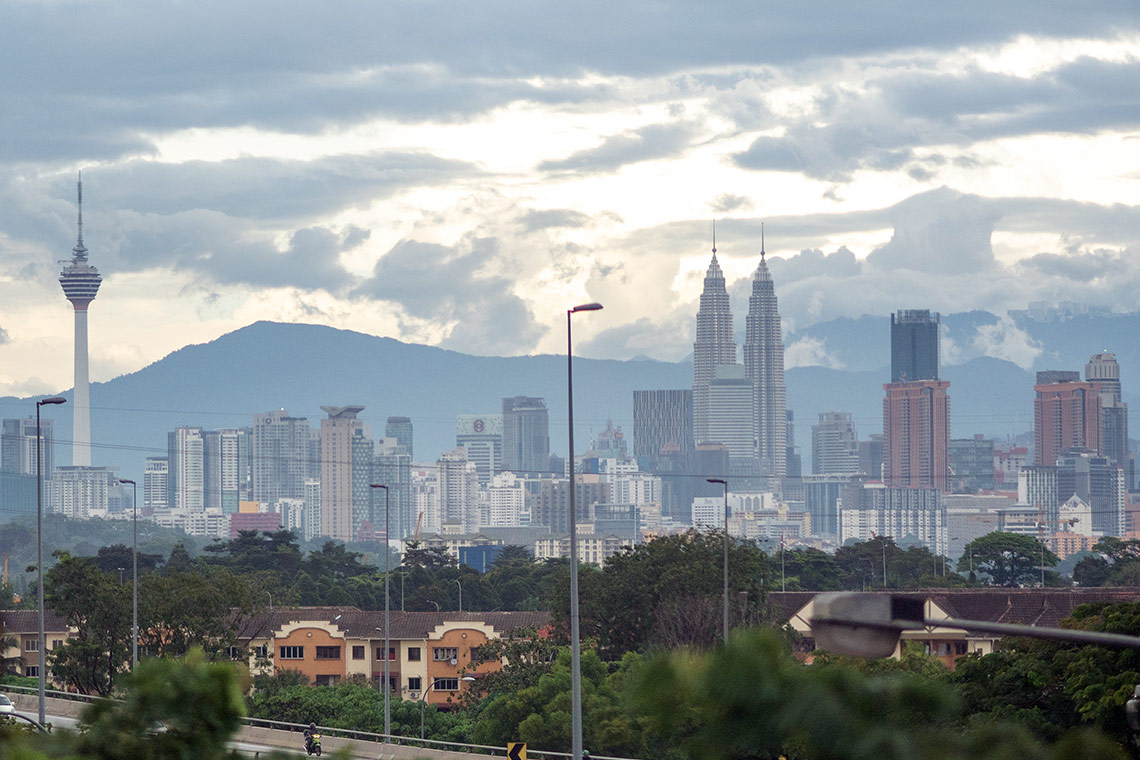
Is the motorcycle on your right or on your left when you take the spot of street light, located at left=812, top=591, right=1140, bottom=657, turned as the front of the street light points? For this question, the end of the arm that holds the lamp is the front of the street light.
on your right

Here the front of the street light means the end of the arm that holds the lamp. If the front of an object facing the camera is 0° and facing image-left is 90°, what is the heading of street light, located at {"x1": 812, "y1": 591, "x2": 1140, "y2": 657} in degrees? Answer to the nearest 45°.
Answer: approximately 90°
